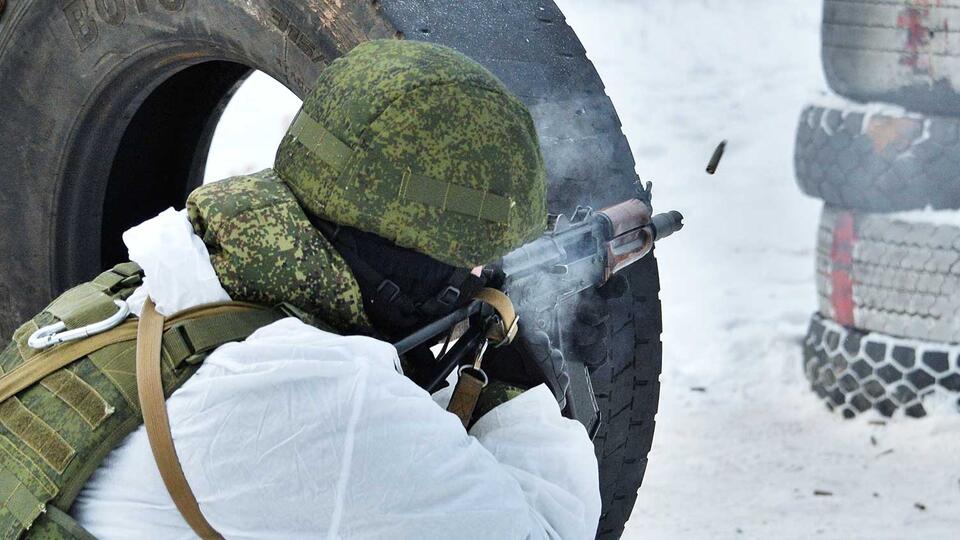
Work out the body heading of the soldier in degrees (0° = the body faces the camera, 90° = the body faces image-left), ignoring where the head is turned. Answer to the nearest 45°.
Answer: approximately 225°

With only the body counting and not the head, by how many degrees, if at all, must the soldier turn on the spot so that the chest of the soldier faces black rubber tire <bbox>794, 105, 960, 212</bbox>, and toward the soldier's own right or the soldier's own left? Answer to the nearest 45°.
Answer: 0° — they already face it

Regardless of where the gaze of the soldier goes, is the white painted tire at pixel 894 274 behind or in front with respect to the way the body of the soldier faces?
in front

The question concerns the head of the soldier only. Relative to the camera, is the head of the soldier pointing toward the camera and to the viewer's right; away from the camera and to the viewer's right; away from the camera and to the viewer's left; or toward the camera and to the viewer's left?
away from the camera and to the viewer's right

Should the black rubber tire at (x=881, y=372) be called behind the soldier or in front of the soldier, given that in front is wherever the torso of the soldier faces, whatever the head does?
in front
